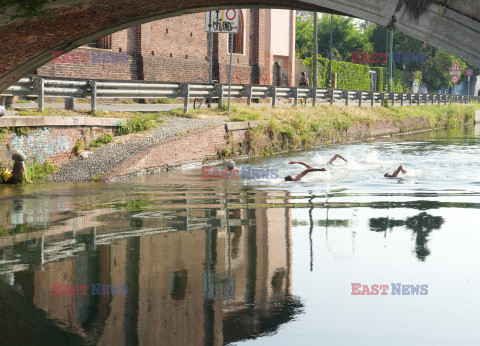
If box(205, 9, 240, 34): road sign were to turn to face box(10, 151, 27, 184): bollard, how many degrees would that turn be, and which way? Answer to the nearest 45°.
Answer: approximately 45° to its right

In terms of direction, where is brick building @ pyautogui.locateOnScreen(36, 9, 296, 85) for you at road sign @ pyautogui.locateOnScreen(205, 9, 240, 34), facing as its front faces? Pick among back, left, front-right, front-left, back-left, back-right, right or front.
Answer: back

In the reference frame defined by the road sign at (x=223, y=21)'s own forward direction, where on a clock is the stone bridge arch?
The stone bridge arch is roughly at 12 o'clock from the road sign.

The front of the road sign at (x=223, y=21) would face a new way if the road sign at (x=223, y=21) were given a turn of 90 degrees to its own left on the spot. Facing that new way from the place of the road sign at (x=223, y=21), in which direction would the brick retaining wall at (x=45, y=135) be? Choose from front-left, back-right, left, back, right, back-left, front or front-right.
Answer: back-right

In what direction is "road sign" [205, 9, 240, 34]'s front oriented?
toward the camera

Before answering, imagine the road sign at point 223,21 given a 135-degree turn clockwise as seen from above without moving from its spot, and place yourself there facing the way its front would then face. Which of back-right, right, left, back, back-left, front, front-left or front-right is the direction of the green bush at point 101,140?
left
